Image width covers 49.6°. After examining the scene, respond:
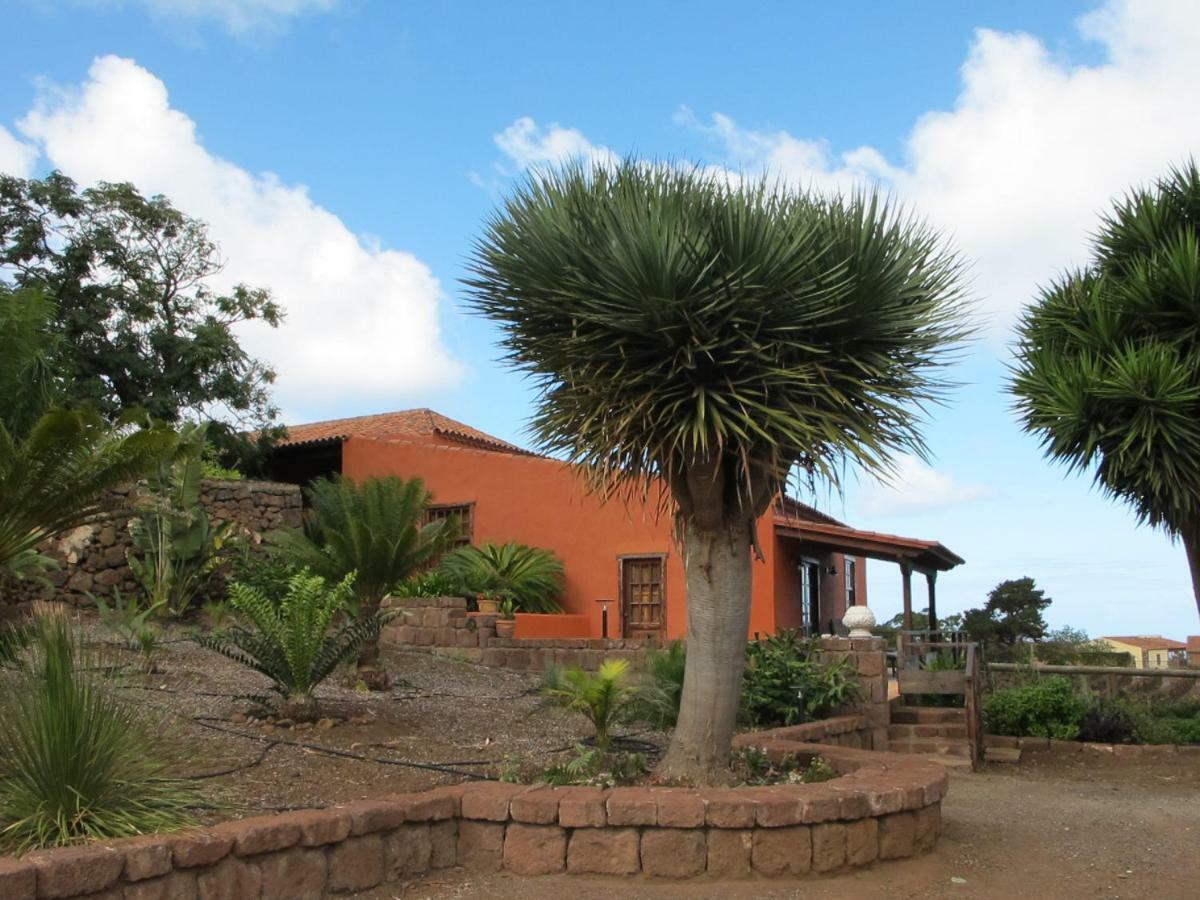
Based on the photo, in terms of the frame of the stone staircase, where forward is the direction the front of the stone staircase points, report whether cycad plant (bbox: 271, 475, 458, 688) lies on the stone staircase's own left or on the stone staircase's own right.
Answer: on the stone staircase's own right

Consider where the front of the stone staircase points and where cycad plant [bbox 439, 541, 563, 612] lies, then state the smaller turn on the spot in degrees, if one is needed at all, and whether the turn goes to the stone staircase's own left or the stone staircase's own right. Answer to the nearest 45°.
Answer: approximately 135° to the stone staircase's own right

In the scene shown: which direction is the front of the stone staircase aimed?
toward the camera

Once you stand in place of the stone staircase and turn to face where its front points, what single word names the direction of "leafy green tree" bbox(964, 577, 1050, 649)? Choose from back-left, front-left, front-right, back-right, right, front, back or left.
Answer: back

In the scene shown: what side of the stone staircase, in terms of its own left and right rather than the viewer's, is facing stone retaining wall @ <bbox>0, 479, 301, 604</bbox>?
right

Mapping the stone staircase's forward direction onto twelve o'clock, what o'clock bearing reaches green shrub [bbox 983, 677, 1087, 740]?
The green shrub is roughly at 8 o'clock from the stone staircase.

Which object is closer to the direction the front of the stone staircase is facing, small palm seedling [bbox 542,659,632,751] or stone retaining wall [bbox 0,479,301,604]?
the small palm seedling

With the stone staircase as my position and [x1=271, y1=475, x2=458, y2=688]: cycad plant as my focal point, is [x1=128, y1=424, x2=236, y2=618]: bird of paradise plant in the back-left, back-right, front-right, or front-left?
front-right

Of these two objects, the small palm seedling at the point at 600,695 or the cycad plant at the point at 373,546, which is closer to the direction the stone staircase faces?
the small palm seedling

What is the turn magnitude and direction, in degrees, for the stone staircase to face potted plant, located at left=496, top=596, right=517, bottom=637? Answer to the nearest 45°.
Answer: approximately 90° to its right

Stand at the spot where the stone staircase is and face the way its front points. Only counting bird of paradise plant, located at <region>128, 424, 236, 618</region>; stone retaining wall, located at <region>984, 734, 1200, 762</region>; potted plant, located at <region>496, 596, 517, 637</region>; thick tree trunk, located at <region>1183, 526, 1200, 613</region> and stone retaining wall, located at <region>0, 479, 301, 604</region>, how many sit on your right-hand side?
3

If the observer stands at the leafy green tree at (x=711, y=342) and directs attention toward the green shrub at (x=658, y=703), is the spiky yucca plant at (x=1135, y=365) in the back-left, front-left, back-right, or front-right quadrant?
front-right

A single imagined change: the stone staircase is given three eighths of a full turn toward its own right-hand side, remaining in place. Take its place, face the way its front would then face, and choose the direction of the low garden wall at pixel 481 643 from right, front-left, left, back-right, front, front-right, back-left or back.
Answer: front-left
